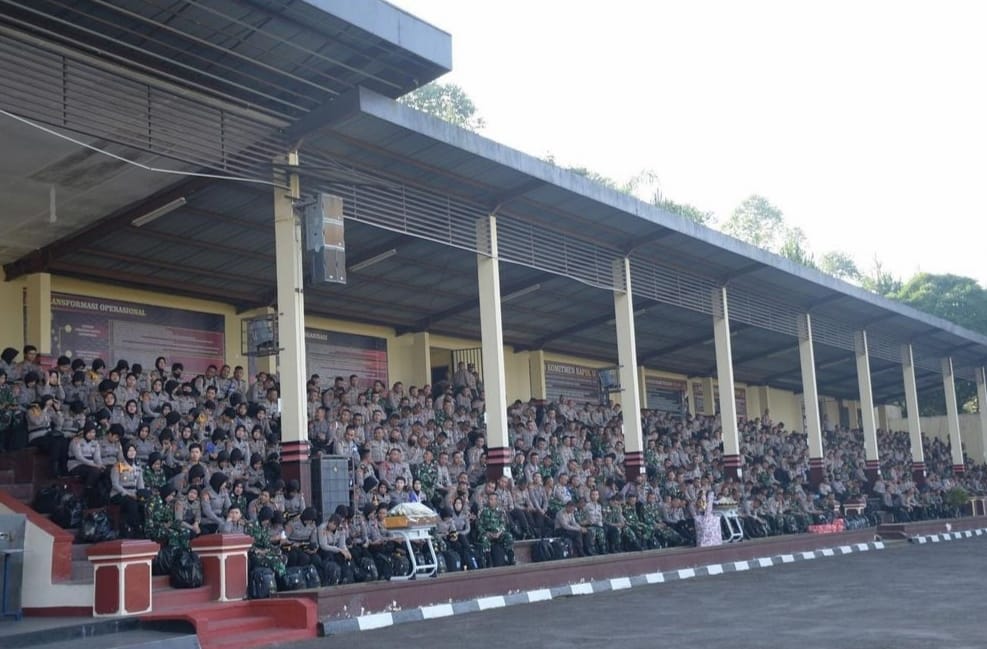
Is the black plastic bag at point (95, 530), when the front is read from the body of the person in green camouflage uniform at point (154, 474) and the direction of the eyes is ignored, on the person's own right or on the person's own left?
on the person's own right

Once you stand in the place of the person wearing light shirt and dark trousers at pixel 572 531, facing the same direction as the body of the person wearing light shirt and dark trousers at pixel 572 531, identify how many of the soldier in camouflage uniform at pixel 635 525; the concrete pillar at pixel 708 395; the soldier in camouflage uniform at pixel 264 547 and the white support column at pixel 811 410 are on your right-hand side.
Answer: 1

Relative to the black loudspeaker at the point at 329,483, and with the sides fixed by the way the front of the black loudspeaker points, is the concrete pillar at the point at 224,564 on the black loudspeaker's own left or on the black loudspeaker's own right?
on the black loudspeaker's own right

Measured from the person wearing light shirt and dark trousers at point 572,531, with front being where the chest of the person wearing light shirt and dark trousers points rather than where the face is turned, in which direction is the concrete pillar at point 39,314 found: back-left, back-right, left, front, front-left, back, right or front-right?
back-right

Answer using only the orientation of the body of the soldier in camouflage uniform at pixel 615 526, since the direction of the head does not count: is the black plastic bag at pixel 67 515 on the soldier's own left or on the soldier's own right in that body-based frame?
on the soldier's own right

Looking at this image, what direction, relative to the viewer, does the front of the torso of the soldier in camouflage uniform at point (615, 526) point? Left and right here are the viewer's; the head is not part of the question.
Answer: facing the viewer and to the right of the viewer

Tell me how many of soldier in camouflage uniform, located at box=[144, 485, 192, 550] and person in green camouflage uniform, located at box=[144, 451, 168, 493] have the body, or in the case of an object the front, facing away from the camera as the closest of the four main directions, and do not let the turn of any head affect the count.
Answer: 0

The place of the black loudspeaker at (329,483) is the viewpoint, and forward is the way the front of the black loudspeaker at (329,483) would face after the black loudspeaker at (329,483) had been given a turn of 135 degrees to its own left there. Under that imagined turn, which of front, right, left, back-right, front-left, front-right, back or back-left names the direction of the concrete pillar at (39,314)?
front-left

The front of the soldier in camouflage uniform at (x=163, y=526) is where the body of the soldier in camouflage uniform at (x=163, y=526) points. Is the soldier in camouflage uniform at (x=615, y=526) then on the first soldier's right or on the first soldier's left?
on the first soldier's left

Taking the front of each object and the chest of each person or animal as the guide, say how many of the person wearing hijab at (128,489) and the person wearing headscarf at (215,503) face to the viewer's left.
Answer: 0

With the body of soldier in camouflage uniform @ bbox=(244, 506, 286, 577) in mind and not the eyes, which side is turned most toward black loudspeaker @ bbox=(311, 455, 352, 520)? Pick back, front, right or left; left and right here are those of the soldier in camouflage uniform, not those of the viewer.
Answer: left
